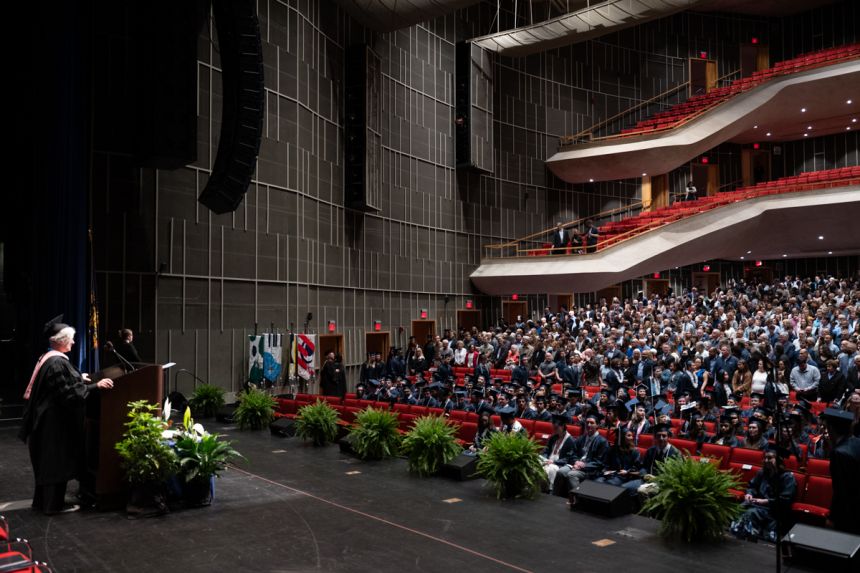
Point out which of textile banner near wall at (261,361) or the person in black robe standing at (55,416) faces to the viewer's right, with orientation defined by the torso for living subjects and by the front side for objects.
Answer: the person in black robe standing

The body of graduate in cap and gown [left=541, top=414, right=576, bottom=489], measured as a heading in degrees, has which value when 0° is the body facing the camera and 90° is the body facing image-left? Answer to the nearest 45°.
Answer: approximately 45°

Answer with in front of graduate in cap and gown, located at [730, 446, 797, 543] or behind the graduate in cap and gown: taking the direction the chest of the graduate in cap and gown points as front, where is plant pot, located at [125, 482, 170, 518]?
in front

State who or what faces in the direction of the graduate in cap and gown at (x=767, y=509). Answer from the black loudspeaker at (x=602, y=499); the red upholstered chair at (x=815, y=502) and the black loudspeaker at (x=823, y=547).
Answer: the red upholstered chair

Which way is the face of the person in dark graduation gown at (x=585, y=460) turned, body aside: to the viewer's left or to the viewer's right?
to the viewer's left

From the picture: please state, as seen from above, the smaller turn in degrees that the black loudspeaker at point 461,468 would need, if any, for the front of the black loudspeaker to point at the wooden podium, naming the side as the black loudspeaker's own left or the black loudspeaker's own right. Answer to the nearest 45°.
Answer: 0° — it already faces it

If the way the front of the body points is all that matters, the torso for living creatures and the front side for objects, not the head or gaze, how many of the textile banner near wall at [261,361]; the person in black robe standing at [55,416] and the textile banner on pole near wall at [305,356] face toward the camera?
2

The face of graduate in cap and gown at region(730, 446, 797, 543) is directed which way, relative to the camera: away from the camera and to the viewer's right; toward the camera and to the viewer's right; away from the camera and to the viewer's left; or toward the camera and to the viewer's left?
toward the camera and to the viewer's left

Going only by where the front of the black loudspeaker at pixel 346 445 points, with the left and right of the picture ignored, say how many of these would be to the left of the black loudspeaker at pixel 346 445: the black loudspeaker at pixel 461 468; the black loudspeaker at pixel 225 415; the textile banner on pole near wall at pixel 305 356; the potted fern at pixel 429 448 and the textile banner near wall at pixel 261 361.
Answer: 2

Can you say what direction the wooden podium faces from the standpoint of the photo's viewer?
facing to the right of the viewer

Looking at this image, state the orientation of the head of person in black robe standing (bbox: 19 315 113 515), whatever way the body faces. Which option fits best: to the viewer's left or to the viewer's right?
to the viewer's right

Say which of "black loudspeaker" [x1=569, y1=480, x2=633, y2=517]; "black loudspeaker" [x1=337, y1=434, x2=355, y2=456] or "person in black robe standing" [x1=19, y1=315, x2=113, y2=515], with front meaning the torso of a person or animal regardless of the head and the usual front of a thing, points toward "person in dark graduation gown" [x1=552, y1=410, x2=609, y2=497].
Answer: the person in black robe standing
